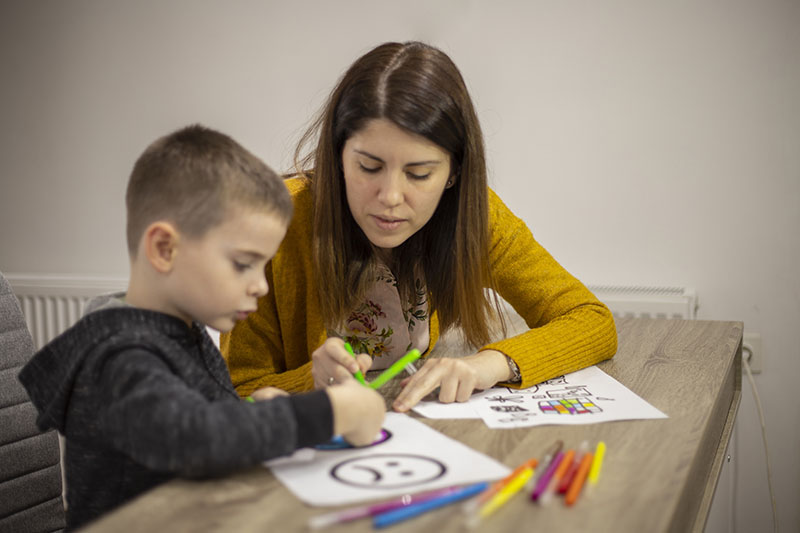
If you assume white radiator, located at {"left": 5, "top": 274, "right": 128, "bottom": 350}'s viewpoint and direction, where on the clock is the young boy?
The young boy is roughly at 12 o'clock from the white radiator.

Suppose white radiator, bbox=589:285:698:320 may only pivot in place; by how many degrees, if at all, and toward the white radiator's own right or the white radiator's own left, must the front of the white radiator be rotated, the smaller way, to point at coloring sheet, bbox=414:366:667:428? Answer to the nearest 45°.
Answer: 0° — it already faces it

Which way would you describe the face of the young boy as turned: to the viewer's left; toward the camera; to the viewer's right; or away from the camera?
to the viewer's right

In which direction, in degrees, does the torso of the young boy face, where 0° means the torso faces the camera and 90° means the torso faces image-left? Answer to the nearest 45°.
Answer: approximately 270°

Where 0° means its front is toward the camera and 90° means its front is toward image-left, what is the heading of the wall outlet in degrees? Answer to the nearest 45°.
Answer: approximately 0°

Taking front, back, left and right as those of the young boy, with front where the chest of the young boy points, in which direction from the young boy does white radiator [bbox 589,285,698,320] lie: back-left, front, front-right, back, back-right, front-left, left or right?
front-left
